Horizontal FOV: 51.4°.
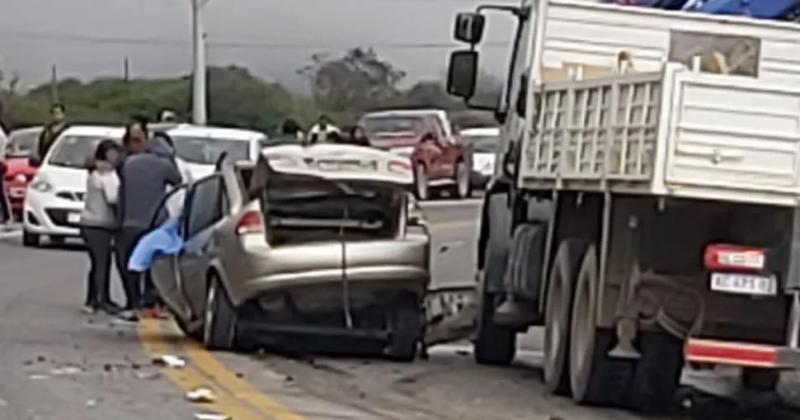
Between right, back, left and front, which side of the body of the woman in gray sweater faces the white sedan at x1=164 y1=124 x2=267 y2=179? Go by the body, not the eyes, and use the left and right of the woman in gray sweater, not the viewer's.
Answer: left

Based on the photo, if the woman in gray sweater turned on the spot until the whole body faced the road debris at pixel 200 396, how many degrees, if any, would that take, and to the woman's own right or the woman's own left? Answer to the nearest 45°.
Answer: approximately 90° to the woman's own right

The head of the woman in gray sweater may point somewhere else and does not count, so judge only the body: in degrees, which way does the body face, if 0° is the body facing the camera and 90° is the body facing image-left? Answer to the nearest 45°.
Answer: approximately 270°

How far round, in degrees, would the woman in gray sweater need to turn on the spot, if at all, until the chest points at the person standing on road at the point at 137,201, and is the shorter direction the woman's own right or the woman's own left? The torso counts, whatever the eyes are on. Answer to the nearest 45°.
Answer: approximately 45° to the woman's own right

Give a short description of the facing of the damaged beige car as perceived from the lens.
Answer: facing away from the viewer and to the left of the viewer

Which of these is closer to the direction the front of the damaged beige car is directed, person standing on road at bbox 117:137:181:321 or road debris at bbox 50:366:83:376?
the person standing on road
